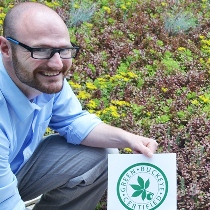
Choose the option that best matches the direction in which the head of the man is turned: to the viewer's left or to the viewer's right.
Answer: to the viewer's right

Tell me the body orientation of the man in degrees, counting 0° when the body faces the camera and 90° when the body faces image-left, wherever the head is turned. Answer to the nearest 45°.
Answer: approximately 315°
